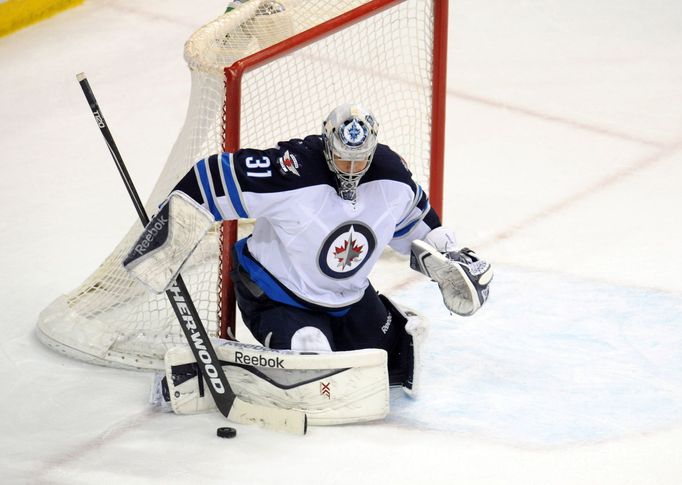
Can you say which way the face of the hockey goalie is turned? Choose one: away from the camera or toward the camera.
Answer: toward the camera

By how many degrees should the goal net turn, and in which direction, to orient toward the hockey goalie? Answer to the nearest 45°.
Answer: approximately 45° to its right

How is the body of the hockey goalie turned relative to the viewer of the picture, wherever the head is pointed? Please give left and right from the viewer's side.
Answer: facing the viewer

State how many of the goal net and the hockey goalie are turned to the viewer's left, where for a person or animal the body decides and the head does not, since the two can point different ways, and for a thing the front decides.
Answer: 0

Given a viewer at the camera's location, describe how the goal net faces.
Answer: facing the viewer and to the right of the viewer
